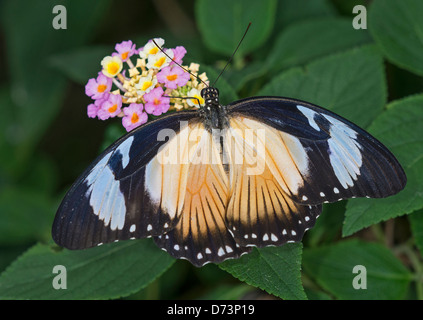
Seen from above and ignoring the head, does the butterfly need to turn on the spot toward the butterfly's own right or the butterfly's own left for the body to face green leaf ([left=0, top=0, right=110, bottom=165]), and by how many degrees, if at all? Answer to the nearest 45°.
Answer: approximately 45° to the butterfly's own left

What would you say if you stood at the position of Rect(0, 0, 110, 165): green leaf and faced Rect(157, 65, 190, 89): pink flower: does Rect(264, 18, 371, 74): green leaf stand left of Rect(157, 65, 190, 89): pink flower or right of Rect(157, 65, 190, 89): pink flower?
left

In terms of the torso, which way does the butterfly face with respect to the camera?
away from the camera

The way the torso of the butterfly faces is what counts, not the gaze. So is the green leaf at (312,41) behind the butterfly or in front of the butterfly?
in front
